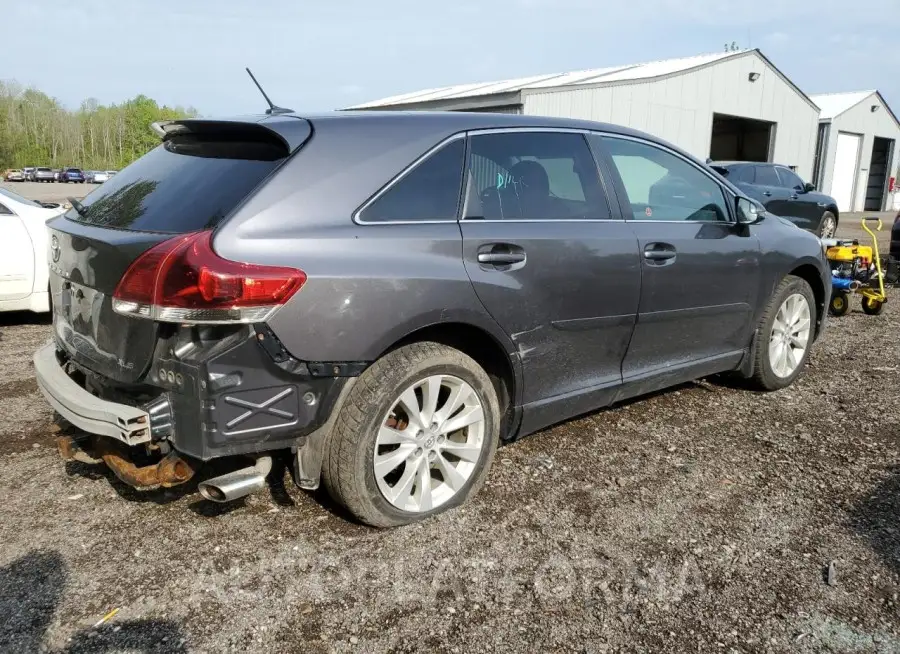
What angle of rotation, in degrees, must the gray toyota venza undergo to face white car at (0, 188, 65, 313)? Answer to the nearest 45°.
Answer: approximately 90° to its left

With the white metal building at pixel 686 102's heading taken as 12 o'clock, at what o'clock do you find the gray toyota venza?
The gray toyota venza is roughly at 2 o'clock from the white metal building.

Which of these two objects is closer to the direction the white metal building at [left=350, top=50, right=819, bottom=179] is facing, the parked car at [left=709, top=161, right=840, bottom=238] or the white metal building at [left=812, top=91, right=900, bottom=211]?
the parked car

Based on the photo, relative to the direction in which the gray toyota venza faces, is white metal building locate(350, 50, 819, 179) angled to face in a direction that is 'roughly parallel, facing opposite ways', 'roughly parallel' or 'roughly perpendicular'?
roughly perpendicular

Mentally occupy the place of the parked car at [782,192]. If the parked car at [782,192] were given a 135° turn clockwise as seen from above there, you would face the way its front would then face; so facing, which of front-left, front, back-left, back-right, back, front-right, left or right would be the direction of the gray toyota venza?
front

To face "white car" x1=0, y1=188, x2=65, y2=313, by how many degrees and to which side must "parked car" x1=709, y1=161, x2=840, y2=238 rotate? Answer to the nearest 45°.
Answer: approximately 180°

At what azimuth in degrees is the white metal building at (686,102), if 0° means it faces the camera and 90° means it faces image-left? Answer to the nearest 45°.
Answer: approximately 315°

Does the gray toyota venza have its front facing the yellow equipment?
yes

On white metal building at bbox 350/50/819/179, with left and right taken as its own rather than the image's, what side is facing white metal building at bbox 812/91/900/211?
left

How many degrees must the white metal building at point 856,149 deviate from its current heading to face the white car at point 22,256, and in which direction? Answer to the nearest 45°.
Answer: approximately 45° to its right

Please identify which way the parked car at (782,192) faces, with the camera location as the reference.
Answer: facing away from the viewer and to the right of the viewer

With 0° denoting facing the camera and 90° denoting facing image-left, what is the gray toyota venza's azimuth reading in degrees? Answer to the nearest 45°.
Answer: approximately 225°

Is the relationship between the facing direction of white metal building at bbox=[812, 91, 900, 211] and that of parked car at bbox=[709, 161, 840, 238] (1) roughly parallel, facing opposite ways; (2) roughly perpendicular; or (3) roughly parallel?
roughly perpendicular

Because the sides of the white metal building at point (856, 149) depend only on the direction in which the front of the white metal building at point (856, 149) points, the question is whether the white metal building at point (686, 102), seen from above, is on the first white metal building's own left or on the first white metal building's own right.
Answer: on the first white metal building's own right

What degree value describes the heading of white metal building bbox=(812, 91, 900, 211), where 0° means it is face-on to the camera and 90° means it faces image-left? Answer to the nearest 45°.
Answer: approximately 315°
